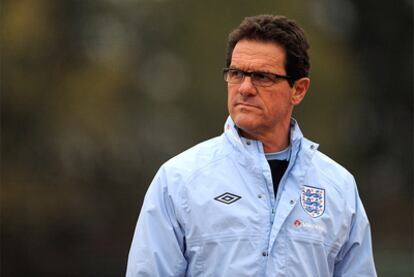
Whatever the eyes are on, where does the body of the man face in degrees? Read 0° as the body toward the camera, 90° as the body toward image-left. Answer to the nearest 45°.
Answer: approximately 0°

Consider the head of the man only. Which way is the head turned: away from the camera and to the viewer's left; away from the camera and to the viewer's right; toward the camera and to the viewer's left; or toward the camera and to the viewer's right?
toward the camera and to the viewer's left
